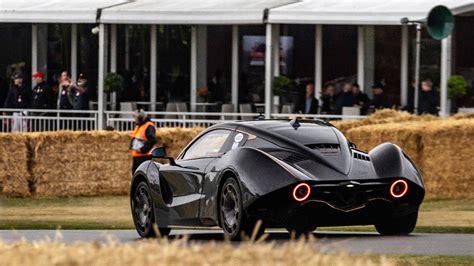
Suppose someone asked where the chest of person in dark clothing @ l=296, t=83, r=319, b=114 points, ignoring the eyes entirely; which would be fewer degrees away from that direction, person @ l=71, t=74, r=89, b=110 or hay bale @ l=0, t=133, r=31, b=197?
the hay bale

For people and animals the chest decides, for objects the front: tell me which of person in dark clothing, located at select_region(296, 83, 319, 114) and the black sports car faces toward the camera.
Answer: the person in dark clothing

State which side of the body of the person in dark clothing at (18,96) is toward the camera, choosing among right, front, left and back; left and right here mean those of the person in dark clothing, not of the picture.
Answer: front

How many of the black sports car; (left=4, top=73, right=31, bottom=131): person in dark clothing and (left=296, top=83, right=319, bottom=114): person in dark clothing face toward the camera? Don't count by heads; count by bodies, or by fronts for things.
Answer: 2

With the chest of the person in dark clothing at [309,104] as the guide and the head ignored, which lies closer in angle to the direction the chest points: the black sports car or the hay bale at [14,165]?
the black sports car

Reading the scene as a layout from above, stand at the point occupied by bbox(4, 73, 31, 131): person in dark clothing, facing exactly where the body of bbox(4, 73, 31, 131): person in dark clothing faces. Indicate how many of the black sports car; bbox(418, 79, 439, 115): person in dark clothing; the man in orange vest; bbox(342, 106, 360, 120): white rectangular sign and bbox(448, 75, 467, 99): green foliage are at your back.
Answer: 0

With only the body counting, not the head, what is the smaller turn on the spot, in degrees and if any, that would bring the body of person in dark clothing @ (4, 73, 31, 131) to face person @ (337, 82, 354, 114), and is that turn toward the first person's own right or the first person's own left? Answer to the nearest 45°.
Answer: approximately 45° to the first person's own left

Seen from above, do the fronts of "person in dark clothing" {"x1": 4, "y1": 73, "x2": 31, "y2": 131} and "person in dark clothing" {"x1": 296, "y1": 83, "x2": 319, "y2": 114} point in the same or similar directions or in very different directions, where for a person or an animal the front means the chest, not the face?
same or similar directions

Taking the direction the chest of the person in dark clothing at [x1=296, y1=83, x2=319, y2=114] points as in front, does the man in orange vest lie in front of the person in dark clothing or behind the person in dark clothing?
in front

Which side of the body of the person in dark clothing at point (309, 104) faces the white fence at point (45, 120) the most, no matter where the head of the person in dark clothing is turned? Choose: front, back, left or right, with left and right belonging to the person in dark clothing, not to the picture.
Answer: right

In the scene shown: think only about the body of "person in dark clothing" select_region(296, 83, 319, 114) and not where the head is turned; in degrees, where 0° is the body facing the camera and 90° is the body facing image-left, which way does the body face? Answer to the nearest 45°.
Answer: approximately 0°

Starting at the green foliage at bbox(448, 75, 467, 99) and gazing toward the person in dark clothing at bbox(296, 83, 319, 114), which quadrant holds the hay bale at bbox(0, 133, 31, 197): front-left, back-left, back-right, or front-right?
front-left

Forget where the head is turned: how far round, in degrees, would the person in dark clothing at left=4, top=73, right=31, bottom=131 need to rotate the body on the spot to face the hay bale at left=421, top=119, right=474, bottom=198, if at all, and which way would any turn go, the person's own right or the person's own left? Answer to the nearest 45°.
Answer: approximately 45° to the person's own left

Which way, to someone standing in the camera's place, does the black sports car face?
facing away from the viewer and to the left of the viewer

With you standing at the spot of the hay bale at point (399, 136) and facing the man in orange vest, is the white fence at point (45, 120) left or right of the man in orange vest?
right
